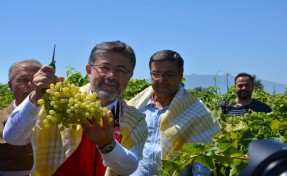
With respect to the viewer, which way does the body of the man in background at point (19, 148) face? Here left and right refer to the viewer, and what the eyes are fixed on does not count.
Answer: facing the viewer and to the right of the viewer

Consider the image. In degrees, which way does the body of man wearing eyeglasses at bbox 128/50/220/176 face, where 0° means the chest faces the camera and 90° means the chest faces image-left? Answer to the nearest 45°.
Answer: approximately 45°

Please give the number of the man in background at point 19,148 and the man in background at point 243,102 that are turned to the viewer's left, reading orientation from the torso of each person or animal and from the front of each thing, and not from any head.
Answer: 0

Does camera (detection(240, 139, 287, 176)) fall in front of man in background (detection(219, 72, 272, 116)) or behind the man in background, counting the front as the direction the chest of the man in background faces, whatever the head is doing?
in front

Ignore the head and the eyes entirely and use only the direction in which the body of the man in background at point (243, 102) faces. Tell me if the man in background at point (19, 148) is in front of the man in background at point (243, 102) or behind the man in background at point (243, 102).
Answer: in front

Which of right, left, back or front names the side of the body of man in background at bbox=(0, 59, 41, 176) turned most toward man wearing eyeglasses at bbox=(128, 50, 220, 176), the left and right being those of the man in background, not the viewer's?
left

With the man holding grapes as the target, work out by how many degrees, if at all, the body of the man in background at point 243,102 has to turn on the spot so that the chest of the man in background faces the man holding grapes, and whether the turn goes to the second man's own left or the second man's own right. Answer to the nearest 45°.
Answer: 0° — they already face them
